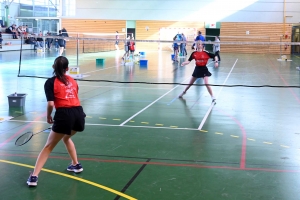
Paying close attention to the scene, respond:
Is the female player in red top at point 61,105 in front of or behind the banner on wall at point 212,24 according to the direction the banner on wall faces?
in front

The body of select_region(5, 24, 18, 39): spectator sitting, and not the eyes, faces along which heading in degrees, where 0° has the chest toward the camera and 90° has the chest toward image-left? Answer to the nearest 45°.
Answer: approximately 270°

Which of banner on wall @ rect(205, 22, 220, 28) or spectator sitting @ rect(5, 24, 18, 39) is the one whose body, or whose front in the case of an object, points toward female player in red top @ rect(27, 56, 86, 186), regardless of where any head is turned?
the banner on wall

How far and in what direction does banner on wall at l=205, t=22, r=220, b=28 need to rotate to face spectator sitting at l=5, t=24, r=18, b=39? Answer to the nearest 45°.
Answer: approximately 90° to its right

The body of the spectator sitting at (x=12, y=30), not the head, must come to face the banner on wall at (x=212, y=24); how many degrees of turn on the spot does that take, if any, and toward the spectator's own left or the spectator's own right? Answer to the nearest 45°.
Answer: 0° — they already face it

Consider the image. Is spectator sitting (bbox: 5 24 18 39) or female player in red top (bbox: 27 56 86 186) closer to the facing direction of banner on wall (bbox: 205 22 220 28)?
the female player in red top
